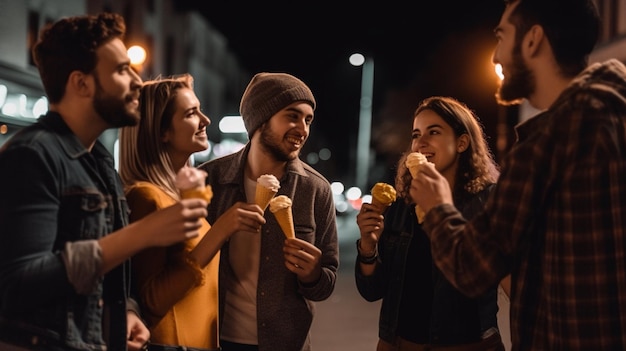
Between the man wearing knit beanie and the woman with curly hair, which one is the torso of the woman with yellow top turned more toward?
the woman with curly hair

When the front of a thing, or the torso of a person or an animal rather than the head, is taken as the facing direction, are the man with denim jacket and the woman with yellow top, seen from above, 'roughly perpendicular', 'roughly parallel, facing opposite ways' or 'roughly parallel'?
roughly parallel

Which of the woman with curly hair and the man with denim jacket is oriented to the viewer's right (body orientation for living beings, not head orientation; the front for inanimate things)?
the man with denim jacket

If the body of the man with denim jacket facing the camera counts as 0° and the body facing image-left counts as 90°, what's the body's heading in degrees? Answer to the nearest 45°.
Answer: approximately 270°

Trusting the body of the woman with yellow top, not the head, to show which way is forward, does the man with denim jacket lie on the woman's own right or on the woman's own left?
on the woman's own right

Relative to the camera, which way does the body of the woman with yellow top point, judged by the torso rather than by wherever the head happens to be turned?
to the viewer's right

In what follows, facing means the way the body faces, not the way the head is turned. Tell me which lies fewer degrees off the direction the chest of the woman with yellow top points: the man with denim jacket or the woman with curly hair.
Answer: the woman with curly hair

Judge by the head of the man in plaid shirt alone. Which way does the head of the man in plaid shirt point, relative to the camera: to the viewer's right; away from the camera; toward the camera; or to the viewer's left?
to the viewer's left

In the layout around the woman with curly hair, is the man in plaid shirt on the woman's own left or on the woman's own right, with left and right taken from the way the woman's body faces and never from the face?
on the woman's own left

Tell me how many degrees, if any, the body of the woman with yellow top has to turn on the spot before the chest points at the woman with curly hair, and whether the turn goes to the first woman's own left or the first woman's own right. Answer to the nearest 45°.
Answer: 0° — they already face them

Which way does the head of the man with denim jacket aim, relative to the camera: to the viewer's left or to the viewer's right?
to the viewer's right

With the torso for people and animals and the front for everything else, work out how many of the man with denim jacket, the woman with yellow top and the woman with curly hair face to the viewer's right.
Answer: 2

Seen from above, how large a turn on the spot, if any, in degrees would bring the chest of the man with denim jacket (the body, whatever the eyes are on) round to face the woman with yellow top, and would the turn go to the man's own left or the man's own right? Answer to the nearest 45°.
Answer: approximately 45° to the man's own left

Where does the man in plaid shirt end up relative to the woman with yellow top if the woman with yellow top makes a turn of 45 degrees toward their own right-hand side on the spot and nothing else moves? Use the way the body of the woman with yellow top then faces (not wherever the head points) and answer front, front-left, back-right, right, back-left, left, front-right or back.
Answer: front

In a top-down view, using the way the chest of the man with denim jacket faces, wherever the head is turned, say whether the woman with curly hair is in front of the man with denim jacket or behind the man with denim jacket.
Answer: in front

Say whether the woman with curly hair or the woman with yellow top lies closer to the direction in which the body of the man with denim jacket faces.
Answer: the woman with curly hair

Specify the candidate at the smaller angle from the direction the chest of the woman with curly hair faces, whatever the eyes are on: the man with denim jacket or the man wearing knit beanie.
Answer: the man with denim jacket
